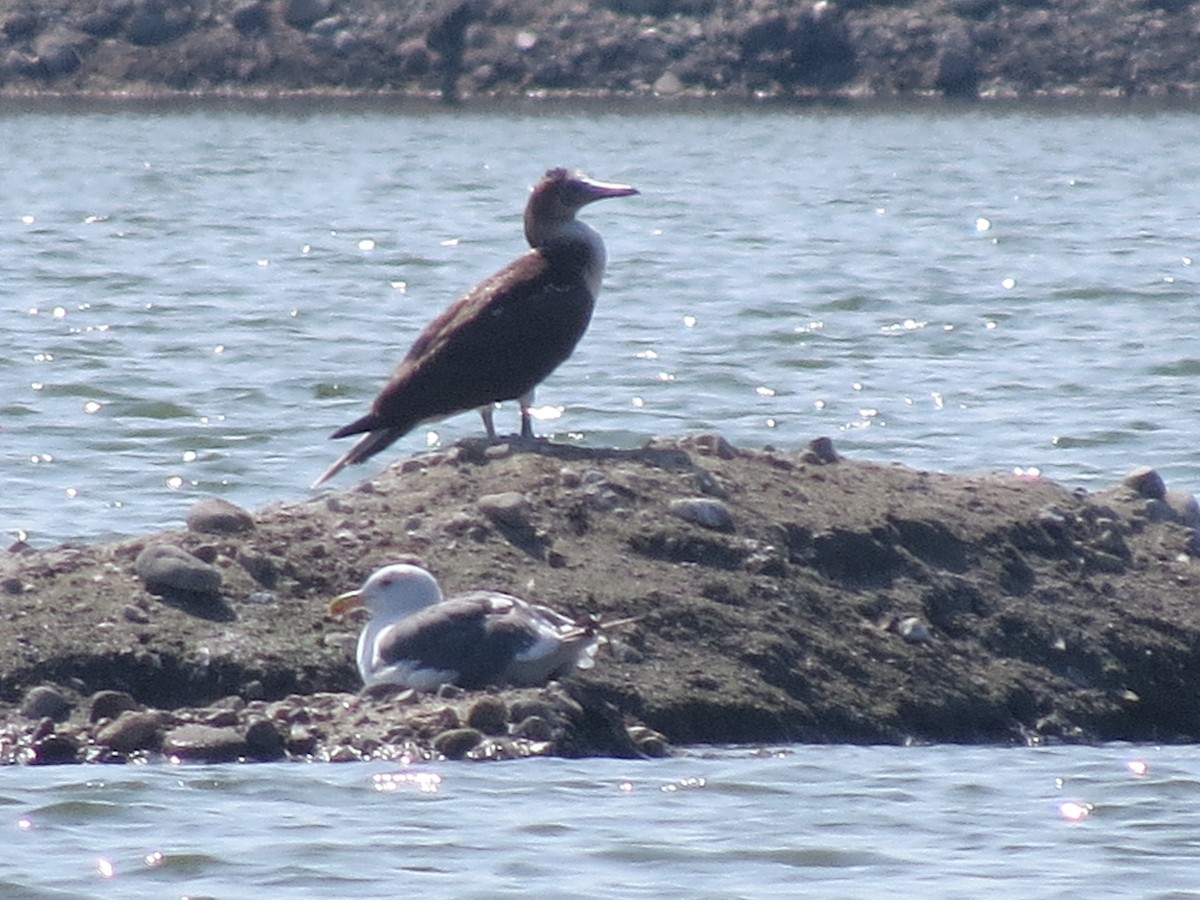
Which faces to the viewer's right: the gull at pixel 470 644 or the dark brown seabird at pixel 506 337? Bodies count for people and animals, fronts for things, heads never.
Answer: the dark brown seabird at pixel 506 337

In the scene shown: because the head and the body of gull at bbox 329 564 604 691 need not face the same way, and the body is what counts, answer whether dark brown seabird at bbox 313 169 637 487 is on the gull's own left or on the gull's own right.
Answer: on the gull's own right

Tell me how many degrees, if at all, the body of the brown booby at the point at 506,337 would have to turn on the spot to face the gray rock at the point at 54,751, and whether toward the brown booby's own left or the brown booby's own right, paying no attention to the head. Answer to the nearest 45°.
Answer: approximately 135° to the brown booby's own right

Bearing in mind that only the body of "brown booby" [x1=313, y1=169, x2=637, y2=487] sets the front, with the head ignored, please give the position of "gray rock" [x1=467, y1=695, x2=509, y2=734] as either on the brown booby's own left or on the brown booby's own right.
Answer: on the brown booby's own right

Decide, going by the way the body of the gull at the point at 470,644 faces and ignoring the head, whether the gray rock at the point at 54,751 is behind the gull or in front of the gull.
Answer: in front

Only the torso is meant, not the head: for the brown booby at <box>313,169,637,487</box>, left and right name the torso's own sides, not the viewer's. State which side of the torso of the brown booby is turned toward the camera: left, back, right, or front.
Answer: right

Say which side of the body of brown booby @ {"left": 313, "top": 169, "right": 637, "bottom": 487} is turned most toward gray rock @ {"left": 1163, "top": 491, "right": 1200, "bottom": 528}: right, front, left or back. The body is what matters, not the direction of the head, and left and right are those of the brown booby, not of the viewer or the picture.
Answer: front

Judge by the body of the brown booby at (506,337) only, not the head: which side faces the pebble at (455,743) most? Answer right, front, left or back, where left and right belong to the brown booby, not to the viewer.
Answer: right

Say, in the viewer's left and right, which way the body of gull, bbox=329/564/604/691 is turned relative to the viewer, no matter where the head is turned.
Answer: facing to the left of the viewer

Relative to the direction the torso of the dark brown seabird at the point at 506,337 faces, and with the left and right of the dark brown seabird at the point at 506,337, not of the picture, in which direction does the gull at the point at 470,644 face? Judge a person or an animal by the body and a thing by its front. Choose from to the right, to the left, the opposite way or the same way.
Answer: the opposite way

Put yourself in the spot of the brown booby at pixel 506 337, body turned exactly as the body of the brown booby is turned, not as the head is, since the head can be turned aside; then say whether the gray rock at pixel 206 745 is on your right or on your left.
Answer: on your right

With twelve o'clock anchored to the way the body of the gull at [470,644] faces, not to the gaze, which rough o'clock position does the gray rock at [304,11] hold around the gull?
The gray rock is roughly at 3 o'clock from the gull.

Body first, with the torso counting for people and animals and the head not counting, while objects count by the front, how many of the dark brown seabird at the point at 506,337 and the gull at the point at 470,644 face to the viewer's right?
1

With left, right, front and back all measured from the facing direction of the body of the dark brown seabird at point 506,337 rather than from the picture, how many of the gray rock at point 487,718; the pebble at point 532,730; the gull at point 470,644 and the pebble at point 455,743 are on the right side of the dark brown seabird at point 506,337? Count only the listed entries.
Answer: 4

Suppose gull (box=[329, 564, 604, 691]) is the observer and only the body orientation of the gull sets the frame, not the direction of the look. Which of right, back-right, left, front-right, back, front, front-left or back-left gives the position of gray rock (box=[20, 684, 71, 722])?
front
